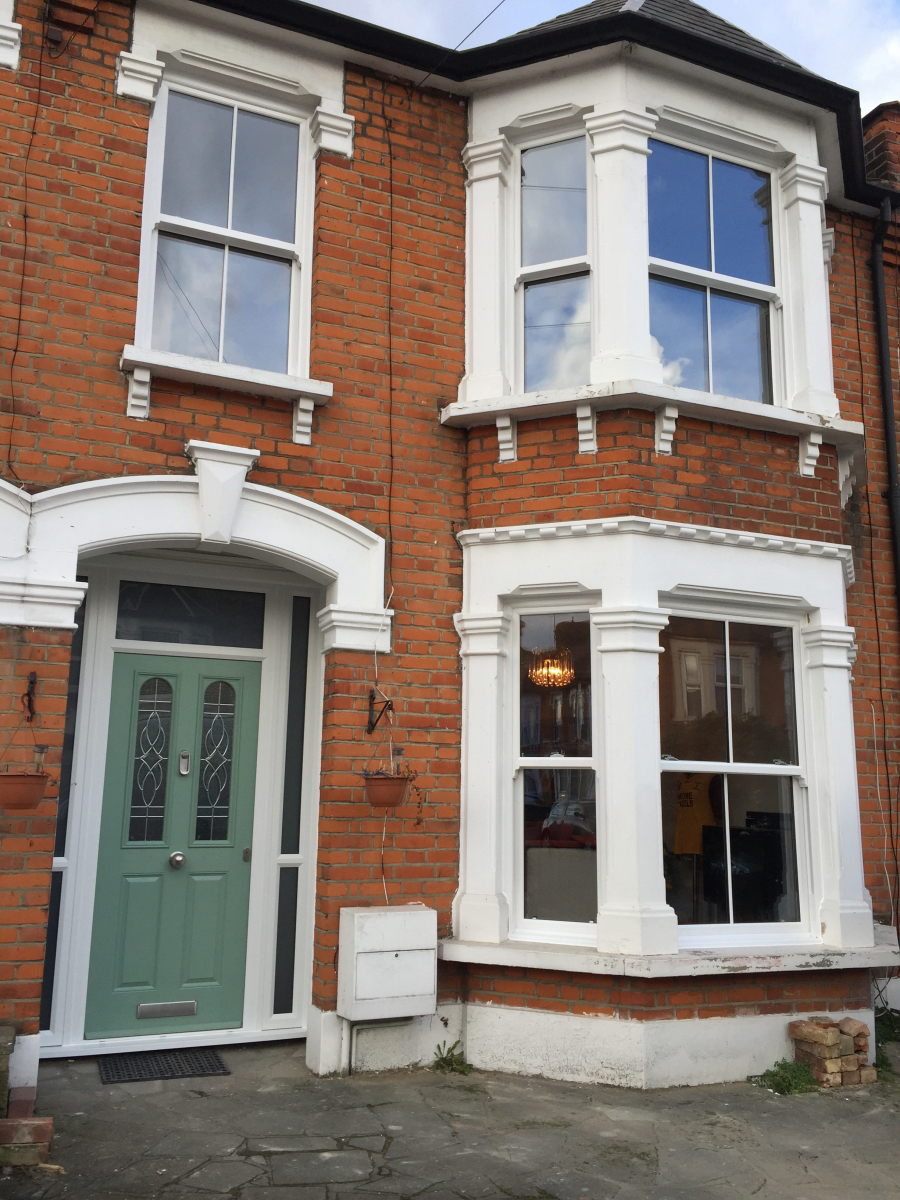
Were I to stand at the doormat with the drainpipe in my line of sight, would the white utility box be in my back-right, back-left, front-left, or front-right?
front-right

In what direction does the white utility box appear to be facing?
toward the camera

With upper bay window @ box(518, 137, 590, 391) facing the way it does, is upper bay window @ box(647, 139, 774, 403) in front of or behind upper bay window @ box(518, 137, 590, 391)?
behind

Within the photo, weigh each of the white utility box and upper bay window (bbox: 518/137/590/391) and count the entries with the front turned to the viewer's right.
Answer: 0

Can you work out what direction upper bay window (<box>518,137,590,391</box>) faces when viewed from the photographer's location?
facing the viewer and to the left of the viewer

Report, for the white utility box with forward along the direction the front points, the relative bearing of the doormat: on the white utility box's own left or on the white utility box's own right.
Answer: on the white utility box's own right
